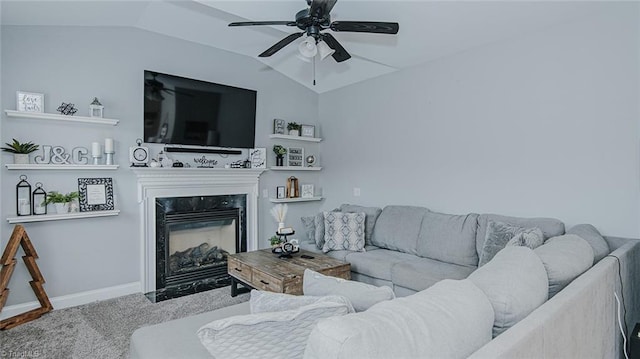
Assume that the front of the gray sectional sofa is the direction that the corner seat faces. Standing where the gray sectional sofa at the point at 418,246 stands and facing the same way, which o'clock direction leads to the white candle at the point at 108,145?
The white candle is roughly at 1 o'clock from the gray sectional sofa.

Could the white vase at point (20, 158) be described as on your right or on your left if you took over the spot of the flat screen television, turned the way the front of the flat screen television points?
on your right

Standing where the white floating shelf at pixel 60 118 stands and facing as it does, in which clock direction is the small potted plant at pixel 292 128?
The small potted plant is roughly at 9 o'clock from the white floating shelf.

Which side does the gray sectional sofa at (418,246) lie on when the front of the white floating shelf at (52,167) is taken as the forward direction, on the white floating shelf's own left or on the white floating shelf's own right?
on the white floating shelf's own left

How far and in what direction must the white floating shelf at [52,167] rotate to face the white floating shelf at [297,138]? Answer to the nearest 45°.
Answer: approximately 90° to its left

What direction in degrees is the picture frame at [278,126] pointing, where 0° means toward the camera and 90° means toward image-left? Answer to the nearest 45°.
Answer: approximately 315°
